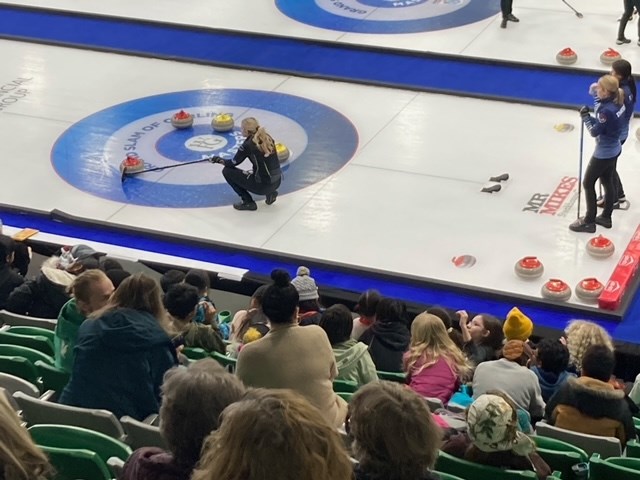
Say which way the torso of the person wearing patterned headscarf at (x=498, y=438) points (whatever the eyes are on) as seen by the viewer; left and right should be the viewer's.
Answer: facing away from the viewer and to the right of the viewer

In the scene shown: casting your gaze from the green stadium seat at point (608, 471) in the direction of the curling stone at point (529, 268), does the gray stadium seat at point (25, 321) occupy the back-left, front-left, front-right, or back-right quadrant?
front-left

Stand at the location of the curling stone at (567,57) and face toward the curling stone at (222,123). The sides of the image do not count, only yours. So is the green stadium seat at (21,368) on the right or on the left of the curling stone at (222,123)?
left

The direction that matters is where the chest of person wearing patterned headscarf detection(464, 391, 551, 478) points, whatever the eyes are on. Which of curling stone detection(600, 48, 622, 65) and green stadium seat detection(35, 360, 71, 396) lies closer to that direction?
the curling stone

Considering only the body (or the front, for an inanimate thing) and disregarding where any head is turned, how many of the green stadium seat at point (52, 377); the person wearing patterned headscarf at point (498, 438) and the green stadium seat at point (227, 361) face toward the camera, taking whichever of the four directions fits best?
0

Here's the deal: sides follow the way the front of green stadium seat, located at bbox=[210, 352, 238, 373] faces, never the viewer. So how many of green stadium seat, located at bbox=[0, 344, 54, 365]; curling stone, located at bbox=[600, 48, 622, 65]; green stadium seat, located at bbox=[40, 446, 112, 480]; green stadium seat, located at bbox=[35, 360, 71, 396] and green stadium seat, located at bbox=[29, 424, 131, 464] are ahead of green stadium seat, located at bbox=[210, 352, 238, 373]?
1

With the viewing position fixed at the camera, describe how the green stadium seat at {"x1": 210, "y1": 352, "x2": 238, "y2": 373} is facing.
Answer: facing away from the viewer and to the right of the viewer

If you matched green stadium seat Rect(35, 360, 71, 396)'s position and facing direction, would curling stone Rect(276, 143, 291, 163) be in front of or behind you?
in front

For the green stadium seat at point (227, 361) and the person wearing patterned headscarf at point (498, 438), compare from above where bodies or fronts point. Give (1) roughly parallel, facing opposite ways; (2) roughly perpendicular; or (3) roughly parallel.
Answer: roughly parallel

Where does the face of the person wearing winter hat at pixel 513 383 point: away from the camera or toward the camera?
away from the camera

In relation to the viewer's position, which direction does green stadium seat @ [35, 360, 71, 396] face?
facing away from the viewer and to the right of the viewer

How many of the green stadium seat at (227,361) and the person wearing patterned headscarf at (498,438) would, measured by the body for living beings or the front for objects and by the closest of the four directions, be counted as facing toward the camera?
0

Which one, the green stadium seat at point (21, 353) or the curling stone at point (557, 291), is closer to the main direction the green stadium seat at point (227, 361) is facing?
the curling stone

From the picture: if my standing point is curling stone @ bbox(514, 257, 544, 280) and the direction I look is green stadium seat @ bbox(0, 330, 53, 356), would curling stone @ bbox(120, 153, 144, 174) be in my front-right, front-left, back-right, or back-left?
front-right

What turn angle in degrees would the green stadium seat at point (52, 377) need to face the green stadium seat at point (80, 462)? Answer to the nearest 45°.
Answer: approximately 135° to its right

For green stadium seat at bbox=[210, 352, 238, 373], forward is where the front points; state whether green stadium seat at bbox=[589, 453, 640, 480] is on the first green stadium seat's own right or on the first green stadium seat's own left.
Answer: on the first green stadium seat's own right

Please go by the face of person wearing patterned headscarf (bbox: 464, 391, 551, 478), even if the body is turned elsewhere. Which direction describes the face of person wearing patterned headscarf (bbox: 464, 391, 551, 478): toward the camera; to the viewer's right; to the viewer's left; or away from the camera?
away from the camera

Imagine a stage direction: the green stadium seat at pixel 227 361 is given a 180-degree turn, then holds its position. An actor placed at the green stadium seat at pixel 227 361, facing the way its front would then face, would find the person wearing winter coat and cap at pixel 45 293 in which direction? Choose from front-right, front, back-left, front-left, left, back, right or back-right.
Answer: right

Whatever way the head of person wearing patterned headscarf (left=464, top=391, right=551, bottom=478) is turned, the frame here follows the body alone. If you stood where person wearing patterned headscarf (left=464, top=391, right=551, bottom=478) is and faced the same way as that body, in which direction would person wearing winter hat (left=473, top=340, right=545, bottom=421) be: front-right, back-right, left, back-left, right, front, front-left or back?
front-left

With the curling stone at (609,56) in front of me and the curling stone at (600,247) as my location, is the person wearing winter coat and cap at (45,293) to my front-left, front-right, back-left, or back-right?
back-left
